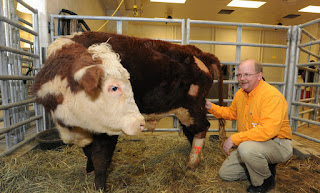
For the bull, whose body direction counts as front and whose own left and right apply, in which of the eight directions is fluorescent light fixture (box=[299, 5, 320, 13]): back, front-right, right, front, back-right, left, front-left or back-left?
back

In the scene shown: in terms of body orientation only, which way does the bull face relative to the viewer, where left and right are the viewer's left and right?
facing the viewer and to the left of the viewer

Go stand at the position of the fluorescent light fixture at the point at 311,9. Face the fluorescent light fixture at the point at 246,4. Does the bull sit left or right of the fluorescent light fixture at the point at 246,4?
left

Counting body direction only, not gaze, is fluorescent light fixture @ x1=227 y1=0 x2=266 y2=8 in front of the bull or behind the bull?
behind
